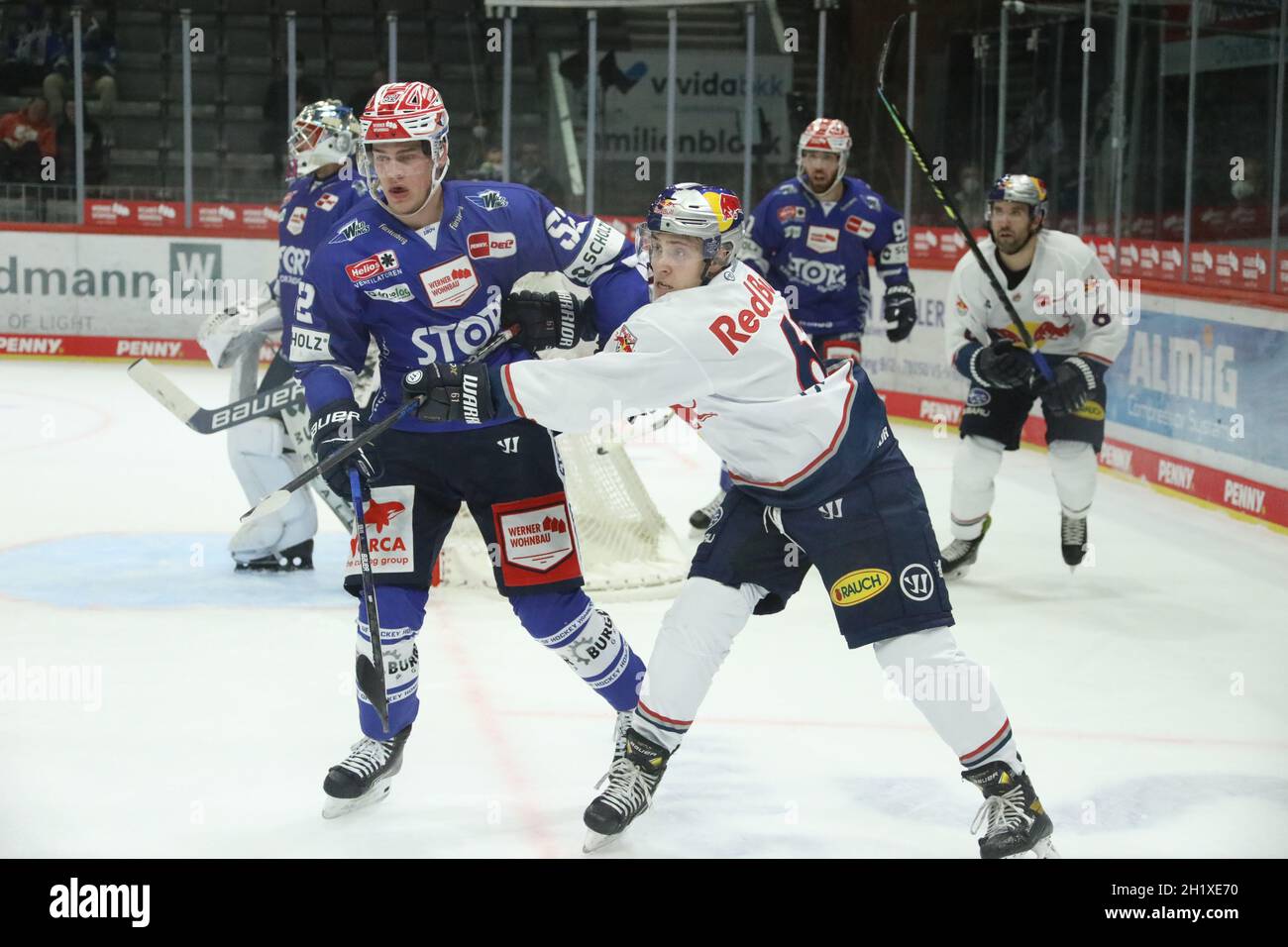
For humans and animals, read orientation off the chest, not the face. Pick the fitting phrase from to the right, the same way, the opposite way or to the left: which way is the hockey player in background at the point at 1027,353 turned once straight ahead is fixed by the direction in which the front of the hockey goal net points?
to the left

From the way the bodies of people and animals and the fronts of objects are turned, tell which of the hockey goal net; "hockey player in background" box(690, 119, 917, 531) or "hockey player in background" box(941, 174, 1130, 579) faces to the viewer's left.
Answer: the hockey goal net

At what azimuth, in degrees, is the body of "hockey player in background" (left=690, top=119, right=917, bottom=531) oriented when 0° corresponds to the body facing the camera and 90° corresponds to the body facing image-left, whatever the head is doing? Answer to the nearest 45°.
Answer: approximately 0°

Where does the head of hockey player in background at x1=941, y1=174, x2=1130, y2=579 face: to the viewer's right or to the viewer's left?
to the viewer's left

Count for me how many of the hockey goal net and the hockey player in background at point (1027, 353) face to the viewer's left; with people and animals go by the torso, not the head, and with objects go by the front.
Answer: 1

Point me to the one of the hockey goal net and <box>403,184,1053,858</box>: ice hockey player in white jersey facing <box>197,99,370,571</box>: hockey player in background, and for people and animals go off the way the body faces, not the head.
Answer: the hockey goal net
